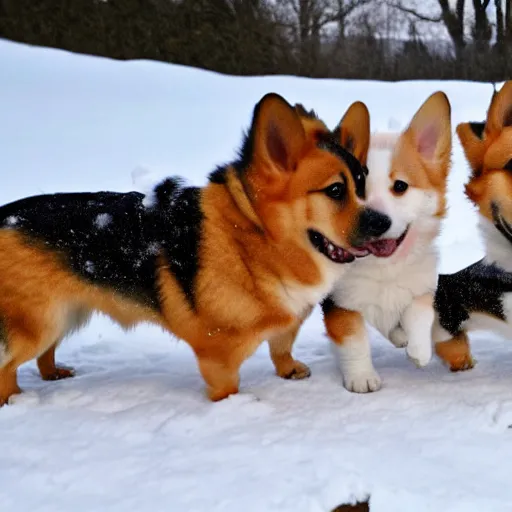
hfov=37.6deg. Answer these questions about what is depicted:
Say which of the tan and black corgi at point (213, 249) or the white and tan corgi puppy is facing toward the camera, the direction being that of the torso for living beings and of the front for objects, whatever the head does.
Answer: the white and tan corgi puppy

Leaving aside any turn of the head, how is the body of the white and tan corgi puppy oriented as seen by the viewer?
toward the camera

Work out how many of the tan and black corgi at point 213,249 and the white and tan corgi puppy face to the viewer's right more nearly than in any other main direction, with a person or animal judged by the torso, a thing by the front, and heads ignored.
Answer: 1

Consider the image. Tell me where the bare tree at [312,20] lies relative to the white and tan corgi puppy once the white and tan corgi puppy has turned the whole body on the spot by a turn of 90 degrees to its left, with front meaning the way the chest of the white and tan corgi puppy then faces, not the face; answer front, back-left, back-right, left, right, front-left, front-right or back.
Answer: left

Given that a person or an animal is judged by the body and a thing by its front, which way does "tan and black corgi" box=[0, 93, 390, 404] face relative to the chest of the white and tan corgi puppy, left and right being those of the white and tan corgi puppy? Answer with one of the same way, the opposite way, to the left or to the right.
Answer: to the left

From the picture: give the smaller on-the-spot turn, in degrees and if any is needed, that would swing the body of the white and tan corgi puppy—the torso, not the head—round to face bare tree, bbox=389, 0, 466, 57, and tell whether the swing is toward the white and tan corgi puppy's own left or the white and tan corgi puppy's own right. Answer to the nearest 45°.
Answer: approximately 180°

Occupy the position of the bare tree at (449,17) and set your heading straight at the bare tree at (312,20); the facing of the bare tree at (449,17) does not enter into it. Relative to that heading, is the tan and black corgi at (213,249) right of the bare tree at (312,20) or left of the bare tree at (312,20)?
left

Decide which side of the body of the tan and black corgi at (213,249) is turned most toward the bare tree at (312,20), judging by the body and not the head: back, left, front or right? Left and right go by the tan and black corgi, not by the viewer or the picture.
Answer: left

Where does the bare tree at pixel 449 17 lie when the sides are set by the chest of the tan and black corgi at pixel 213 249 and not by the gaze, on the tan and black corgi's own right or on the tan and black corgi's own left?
on the tan and black corgi's own left

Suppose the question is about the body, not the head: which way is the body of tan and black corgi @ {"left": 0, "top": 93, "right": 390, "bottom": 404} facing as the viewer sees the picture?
to the viewer's right

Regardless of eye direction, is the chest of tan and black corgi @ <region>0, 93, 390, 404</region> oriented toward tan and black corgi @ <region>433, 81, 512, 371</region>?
yes

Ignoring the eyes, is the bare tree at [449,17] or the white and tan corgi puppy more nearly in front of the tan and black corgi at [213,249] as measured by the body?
the white and tan corgi puppy
